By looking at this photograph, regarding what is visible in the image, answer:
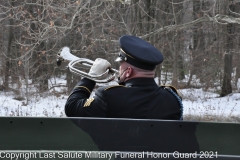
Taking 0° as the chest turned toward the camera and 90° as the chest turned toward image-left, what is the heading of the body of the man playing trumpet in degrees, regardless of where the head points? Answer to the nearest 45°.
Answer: approximately 135°

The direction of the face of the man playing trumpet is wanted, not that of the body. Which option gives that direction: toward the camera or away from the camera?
away from the camera

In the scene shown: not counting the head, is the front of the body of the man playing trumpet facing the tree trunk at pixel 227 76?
no
